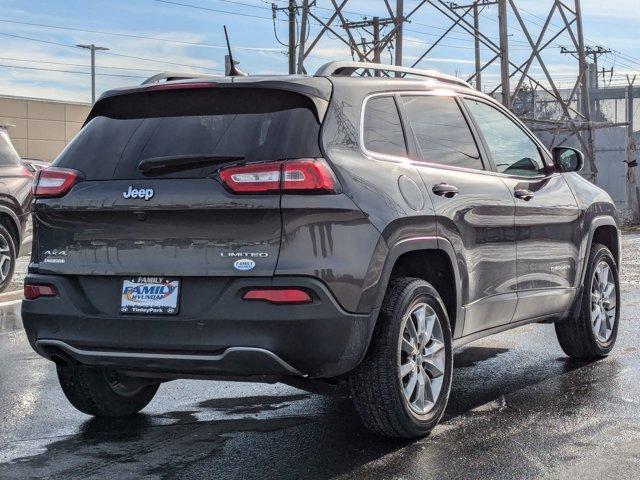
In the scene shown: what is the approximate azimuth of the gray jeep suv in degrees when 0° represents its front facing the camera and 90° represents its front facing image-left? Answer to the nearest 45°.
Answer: approximately 225°

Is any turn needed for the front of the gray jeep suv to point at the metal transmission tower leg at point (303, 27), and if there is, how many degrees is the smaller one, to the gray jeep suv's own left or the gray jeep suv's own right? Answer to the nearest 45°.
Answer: approximately 45° to the gray jeep suv's own left

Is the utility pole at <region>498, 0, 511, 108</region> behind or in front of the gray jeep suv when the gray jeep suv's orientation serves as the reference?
in front

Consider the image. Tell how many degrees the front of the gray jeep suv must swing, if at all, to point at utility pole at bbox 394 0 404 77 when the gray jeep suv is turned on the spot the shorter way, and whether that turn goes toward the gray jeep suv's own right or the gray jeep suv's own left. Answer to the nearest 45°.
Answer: approximately 45° to the gray jeep suv's own left

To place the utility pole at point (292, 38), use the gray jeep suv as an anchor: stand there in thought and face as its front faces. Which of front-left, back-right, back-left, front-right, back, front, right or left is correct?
front-left
